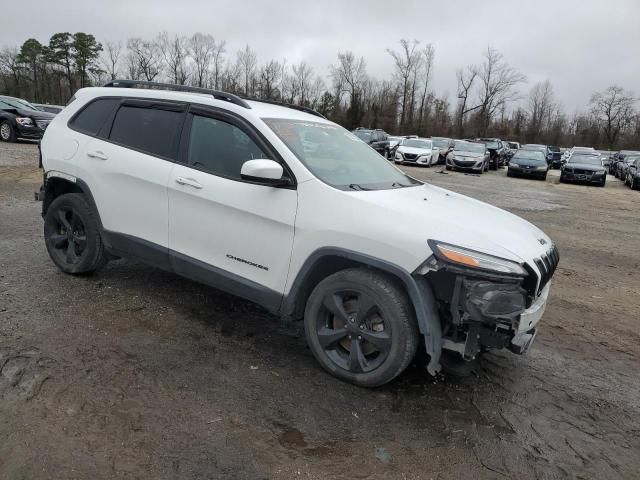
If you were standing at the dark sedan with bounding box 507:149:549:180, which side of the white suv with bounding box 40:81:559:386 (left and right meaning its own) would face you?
left

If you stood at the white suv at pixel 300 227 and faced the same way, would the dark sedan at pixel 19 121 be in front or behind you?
behind

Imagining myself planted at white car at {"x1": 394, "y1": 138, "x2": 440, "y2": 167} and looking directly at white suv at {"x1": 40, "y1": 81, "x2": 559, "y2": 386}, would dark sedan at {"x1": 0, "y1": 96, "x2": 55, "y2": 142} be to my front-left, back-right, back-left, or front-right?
front-right

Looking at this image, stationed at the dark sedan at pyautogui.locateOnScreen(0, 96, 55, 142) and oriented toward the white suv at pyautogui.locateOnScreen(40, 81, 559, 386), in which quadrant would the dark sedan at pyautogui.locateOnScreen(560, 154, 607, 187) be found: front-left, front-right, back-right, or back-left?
front-left

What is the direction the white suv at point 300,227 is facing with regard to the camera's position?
facing the viewer and to the right of the viewer

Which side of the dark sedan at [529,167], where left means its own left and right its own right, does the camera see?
front

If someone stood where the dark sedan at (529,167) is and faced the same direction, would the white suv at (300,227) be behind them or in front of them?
in front

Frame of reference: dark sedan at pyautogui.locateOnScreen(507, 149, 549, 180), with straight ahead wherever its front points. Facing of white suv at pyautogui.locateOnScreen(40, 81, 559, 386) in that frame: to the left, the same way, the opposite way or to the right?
to the left

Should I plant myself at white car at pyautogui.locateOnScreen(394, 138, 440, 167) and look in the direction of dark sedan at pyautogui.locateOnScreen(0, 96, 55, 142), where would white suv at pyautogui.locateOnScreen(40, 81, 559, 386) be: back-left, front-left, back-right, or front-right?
front-left

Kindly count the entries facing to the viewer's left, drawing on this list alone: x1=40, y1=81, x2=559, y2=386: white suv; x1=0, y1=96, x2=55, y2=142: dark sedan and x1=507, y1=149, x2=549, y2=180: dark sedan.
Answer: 0

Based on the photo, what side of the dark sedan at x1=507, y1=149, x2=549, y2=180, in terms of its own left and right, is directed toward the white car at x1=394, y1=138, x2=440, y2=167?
right

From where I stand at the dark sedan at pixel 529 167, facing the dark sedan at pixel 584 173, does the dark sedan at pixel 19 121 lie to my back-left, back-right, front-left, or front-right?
back-right

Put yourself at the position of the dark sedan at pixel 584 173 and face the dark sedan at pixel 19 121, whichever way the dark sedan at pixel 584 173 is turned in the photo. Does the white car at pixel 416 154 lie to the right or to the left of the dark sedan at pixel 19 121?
right

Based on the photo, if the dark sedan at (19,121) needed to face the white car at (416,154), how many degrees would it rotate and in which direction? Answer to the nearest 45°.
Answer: approximately 45° to its left

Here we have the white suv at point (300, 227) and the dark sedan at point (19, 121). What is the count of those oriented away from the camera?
0

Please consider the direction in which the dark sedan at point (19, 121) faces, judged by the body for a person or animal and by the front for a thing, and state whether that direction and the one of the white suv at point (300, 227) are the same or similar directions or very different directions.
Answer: same or similar directions
